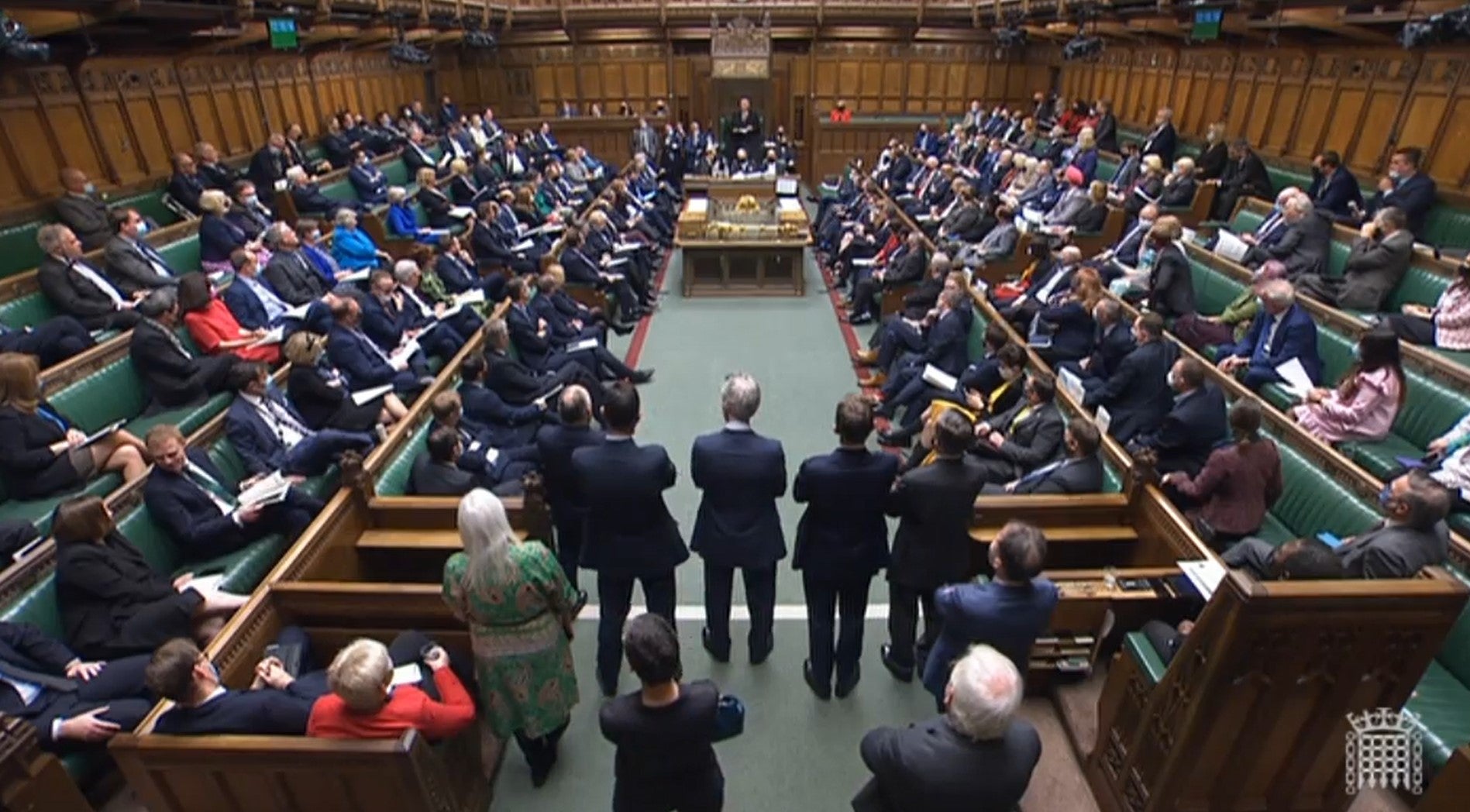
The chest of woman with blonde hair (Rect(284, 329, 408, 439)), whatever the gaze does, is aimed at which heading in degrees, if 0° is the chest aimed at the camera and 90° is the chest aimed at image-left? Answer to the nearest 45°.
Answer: approximately 270°

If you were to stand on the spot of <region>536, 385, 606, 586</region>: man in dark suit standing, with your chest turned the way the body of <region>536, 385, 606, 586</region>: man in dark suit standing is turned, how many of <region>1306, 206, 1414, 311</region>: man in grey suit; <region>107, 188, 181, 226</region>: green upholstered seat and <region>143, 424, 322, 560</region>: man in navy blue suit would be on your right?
1

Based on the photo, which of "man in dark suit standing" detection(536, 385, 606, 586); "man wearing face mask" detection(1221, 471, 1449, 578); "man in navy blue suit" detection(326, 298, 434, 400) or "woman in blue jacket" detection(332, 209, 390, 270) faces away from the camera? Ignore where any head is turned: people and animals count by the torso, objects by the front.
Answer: the man in dark suit standing

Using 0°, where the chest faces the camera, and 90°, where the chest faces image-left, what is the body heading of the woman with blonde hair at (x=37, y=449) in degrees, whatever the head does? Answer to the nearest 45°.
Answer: approximately 270°

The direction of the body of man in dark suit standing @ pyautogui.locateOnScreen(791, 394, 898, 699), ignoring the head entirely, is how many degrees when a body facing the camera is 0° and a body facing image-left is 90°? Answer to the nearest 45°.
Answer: approximately 180°

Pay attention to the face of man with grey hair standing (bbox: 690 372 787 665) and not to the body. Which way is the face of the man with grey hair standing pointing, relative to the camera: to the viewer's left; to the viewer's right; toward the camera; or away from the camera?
away from the camera

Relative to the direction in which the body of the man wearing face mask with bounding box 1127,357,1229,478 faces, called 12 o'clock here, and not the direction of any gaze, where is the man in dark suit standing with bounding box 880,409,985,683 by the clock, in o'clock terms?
The man in dark suit standing is roughly at 10 o'clock from the man wearing face mask.

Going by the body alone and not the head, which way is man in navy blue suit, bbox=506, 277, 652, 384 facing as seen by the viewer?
to the viewer's right

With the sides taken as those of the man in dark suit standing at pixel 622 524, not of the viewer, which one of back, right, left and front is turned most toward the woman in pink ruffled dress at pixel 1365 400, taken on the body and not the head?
right

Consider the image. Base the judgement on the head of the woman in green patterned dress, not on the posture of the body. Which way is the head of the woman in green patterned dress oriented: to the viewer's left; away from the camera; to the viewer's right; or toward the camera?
away from the camera

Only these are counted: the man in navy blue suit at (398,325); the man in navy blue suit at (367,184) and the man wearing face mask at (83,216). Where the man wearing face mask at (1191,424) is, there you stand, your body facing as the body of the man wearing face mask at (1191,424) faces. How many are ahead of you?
3

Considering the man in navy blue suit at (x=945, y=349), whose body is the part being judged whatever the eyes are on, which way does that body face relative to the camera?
to the viewer's left

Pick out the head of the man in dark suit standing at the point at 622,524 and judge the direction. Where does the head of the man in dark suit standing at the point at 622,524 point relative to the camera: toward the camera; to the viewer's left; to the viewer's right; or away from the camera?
away from the camera

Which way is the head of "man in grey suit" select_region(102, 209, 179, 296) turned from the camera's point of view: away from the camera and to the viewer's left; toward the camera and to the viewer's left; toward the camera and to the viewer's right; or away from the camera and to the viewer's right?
toward the camera and to the viewer's right

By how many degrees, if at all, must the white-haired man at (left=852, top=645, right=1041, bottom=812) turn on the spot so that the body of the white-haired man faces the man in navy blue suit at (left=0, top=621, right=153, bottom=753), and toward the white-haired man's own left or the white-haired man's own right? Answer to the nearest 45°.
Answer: approximately 90° to the white-haired man's own left

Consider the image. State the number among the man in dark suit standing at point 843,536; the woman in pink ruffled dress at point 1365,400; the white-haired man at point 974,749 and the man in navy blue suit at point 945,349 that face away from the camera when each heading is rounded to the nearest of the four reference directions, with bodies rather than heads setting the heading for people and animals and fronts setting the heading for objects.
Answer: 2

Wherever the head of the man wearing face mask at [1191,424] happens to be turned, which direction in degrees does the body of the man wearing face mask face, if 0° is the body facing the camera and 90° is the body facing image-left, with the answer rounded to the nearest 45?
approximately 90°

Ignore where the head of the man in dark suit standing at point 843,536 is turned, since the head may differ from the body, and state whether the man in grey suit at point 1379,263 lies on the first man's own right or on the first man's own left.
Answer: on the first man's own right

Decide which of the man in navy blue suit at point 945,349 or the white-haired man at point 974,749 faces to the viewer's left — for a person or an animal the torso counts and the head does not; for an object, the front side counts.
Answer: the man in navy blue suit

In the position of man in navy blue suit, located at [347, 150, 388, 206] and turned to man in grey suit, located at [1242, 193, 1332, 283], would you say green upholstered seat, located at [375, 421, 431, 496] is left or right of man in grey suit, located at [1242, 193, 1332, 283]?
right
